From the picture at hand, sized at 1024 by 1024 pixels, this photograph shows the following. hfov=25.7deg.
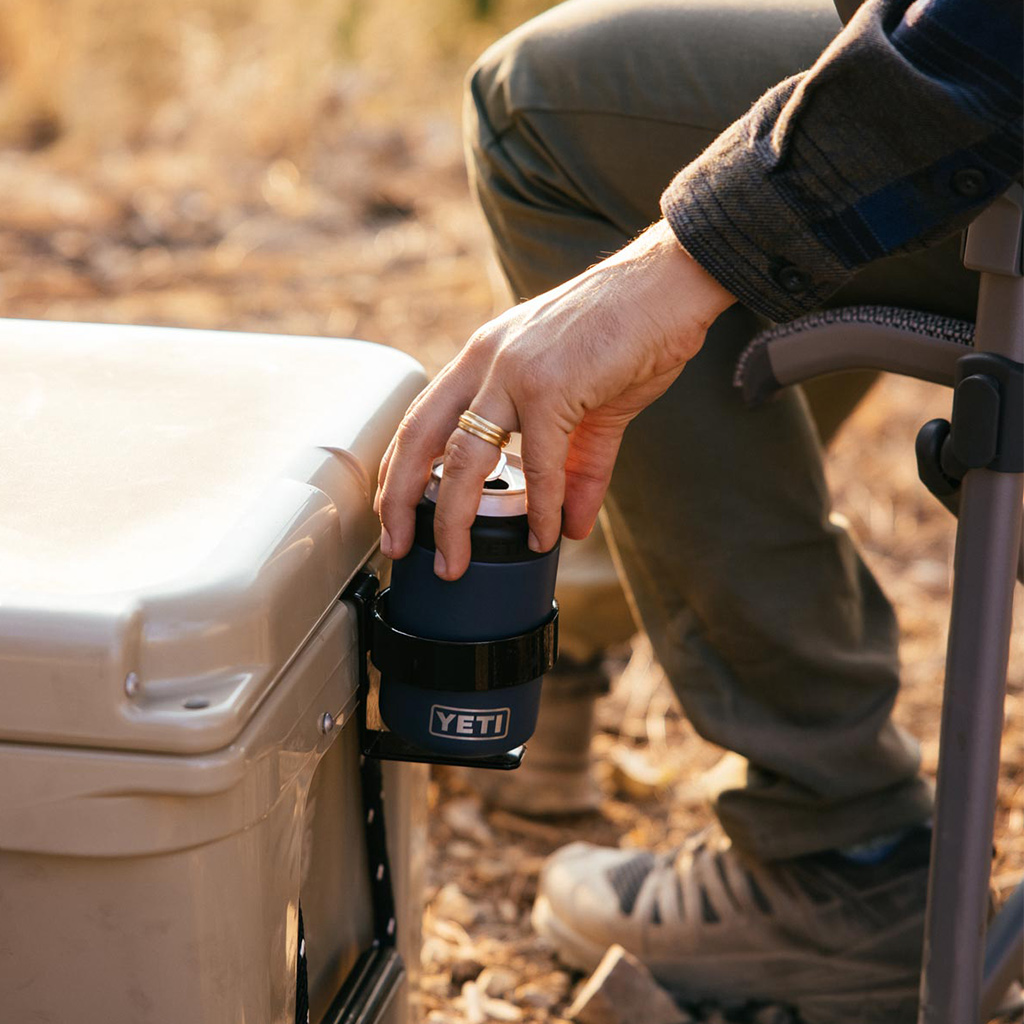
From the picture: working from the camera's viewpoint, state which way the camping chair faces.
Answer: facing to the left of the viewer

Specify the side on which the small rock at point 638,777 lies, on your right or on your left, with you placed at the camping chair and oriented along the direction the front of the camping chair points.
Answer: on your right
